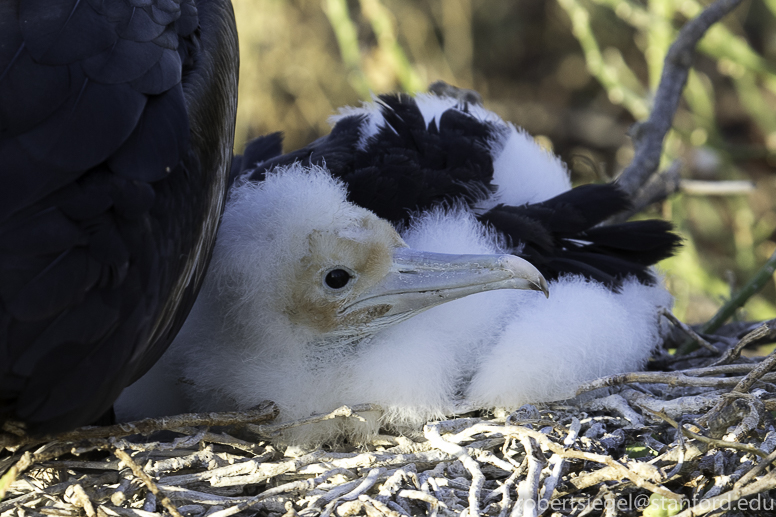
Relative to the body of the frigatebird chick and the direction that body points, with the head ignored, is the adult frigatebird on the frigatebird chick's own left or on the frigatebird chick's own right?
on the frigatebird chick's own right
